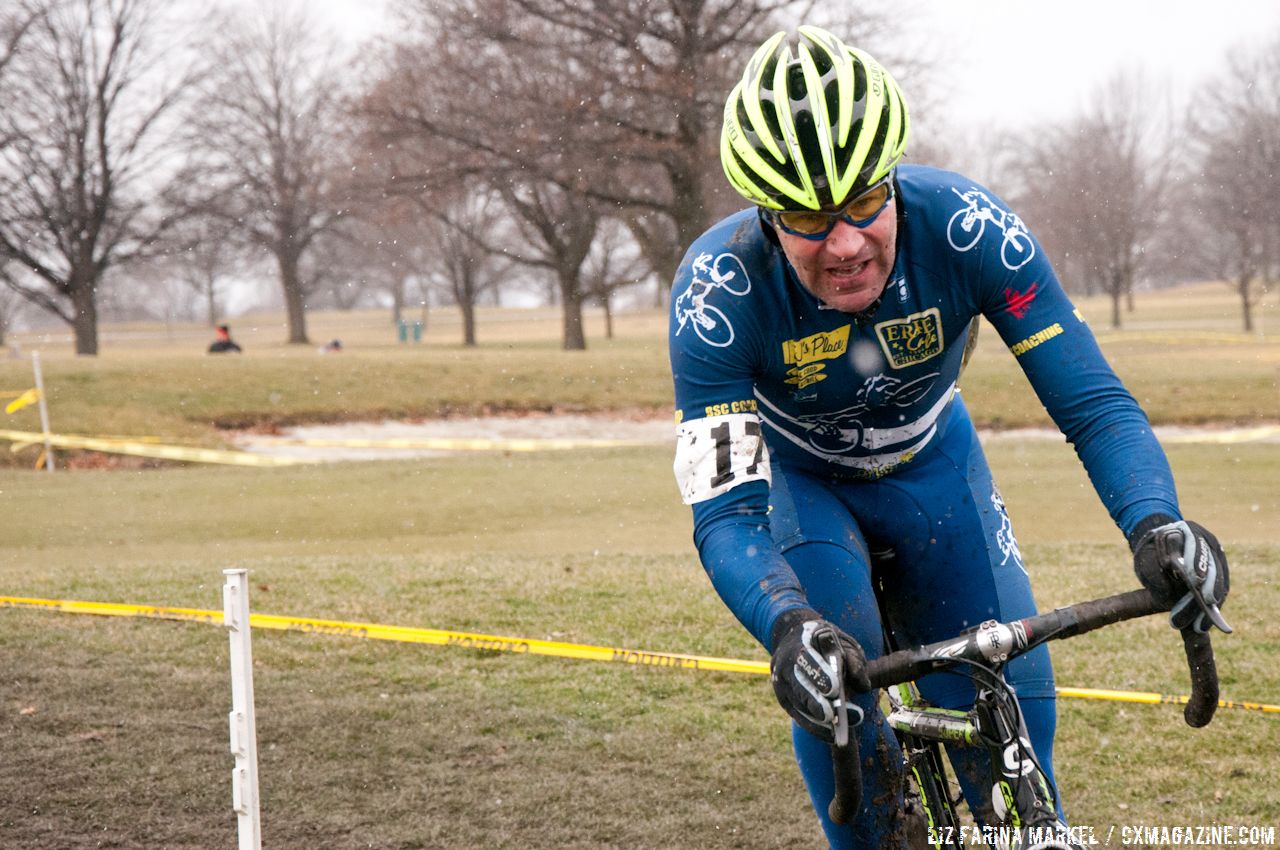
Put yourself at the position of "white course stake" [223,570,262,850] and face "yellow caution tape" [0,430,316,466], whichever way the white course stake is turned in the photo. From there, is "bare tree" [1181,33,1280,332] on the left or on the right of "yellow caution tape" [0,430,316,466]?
right

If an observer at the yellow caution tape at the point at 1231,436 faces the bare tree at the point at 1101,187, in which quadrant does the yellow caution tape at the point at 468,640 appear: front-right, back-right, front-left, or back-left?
back-left

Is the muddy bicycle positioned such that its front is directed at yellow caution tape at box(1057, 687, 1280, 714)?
no

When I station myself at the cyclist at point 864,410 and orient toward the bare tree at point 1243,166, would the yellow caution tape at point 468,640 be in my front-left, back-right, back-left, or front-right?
front-left

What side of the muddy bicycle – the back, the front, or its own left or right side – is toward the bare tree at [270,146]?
back

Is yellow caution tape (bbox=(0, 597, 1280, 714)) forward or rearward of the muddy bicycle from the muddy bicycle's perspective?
rearward

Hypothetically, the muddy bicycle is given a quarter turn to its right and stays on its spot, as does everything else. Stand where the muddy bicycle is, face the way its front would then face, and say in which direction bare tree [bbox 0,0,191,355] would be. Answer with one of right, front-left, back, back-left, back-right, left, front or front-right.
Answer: right

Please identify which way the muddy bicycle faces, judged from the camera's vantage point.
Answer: facing the viewer and to the right of the viewer

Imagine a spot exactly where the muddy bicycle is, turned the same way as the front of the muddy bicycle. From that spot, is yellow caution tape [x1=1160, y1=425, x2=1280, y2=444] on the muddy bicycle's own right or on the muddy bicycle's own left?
on the muddy bicycle's own left

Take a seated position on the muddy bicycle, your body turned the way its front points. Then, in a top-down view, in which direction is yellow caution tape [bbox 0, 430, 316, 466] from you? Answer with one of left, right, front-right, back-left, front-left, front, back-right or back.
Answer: back

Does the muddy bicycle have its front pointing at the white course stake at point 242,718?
no

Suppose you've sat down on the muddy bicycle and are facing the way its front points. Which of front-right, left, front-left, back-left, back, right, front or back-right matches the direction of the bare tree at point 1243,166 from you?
back-left

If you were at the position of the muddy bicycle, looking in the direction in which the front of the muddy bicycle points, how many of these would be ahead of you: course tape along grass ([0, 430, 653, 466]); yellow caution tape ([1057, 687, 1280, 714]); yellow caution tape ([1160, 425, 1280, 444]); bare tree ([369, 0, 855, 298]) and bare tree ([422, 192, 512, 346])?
0

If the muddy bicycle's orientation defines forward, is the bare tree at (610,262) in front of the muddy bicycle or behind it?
behind

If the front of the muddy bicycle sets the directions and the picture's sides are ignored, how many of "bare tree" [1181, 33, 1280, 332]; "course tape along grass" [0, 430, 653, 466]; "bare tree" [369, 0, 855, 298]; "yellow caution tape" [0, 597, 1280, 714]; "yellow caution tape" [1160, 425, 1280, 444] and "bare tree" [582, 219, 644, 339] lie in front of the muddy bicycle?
0

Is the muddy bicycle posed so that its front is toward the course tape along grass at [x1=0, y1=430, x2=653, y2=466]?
no

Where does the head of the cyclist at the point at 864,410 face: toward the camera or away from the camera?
toward the camera

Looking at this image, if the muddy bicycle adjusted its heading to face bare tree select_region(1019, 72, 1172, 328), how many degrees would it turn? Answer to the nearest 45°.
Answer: approximately 135° to its left
